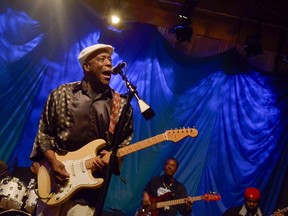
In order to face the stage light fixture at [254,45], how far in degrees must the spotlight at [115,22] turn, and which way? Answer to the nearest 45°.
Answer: approximately 90° to its left

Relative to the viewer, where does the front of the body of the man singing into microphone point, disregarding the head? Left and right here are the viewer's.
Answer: facing the viewer and to the right of the viewer

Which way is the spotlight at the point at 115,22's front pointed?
toward the camera

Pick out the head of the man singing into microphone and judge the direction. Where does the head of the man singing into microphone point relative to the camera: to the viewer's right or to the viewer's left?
to the viewer's right

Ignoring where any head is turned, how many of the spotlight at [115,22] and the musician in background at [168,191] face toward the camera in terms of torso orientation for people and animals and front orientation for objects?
2

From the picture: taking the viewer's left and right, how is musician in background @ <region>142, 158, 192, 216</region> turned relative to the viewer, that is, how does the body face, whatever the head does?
facing the viewer

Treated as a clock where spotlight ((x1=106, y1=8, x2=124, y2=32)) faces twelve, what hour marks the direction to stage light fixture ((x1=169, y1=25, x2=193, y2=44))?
The stage light fixture is roughly at 9 o'clock from the spotlight.

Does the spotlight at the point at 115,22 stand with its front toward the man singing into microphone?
yes
